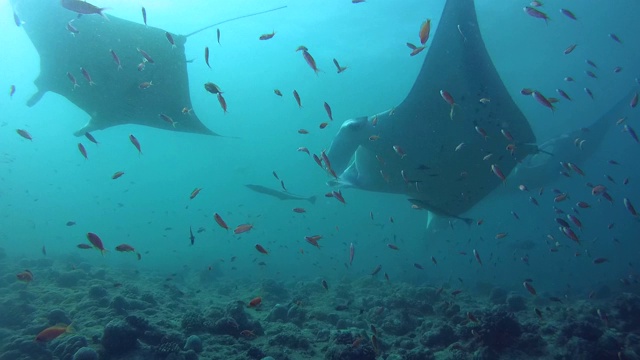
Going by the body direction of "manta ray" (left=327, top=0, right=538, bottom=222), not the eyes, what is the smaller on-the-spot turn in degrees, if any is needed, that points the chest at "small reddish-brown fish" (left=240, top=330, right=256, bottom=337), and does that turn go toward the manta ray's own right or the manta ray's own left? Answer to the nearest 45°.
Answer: approximately 45° to the manta ray's own left

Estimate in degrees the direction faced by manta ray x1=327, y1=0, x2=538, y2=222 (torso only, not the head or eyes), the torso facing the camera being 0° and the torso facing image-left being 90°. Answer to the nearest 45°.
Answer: approximately 90°

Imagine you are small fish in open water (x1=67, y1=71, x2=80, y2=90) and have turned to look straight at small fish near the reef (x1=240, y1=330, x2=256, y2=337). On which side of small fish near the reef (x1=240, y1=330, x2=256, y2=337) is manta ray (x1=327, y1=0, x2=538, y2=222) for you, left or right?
left

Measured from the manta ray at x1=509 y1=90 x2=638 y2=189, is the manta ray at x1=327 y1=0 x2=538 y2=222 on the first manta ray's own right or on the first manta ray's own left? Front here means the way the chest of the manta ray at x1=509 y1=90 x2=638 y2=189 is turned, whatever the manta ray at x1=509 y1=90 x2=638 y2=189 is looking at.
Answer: on the first manta ray's own left

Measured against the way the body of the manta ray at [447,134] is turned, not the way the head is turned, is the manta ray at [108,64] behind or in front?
in front

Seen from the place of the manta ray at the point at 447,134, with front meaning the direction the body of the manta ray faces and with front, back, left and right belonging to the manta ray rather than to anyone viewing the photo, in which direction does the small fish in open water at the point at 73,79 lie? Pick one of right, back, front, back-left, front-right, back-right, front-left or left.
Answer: front

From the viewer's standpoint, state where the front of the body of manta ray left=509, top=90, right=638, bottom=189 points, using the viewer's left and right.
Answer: facing to the left of the viewer
